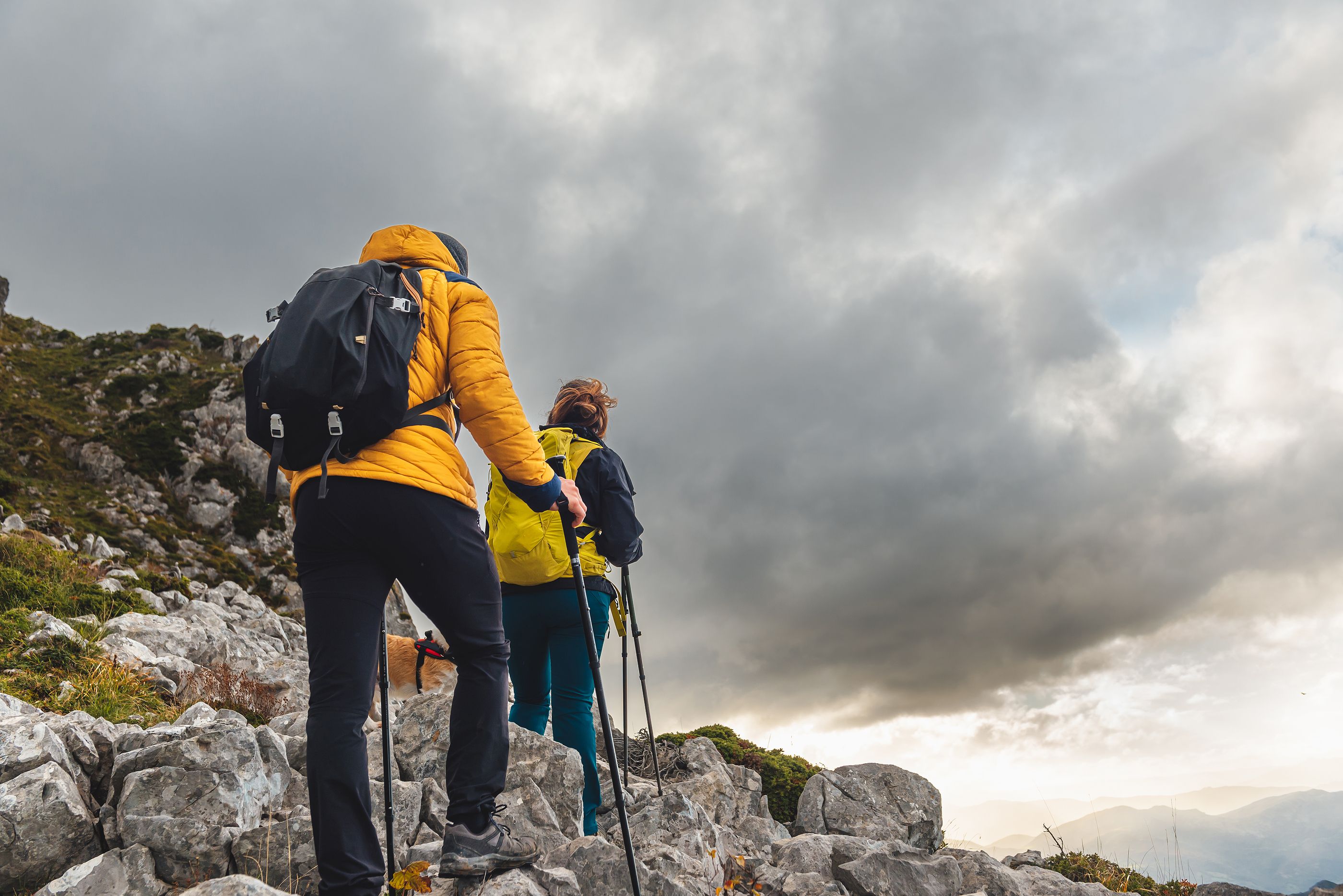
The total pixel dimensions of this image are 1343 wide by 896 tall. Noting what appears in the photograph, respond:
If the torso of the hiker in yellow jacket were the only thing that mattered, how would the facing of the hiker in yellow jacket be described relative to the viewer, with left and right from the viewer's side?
facing away from the viewer and to the right of the viewer

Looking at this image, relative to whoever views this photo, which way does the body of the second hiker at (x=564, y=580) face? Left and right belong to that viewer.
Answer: facing away from the viewer and to the right of the viewer

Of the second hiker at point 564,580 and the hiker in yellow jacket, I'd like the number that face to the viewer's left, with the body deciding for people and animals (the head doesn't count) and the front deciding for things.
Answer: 0

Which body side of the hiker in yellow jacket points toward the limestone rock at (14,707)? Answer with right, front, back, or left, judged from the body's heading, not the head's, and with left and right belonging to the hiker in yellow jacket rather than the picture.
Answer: left
